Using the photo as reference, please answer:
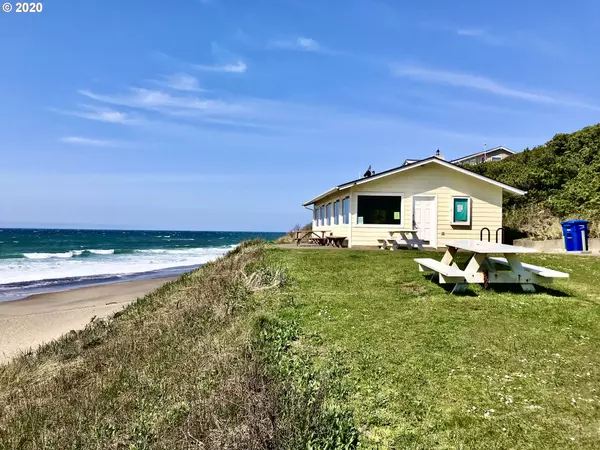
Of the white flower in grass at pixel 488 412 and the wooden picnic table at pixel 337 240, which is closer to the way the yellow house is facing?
the white flower in grass

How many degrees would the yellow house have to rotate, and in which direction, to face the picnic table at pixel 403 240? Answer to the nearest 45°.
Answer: approximately 45° to its right

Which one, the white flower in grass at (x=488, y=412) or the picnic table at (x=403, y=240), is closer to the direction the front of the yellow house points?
the white flower in grass

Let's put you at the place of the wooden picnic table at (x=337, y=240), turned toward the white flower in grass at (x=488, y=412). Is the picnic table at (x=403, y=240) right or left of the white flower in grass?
left

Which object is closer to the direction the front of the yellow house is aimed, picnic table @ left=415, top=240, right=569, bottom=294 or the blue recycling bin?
the picnic table

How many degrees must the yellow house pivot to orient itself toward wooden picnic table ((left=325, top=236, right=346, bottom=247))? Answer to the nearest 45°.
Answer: approximately 90° to its right

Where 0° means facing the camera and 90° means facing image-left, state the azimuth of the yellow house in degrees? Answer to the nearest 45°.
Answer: approximately 0°

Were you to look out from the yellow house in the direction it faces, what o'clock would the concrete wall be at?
The concrete wall is roughly at 9 o'clock from the yellow house.
